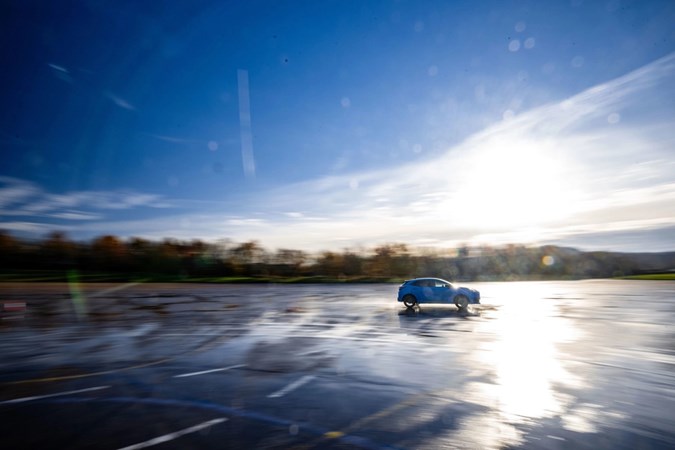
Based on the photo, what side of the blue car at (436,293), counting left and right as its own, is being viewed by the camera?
right
